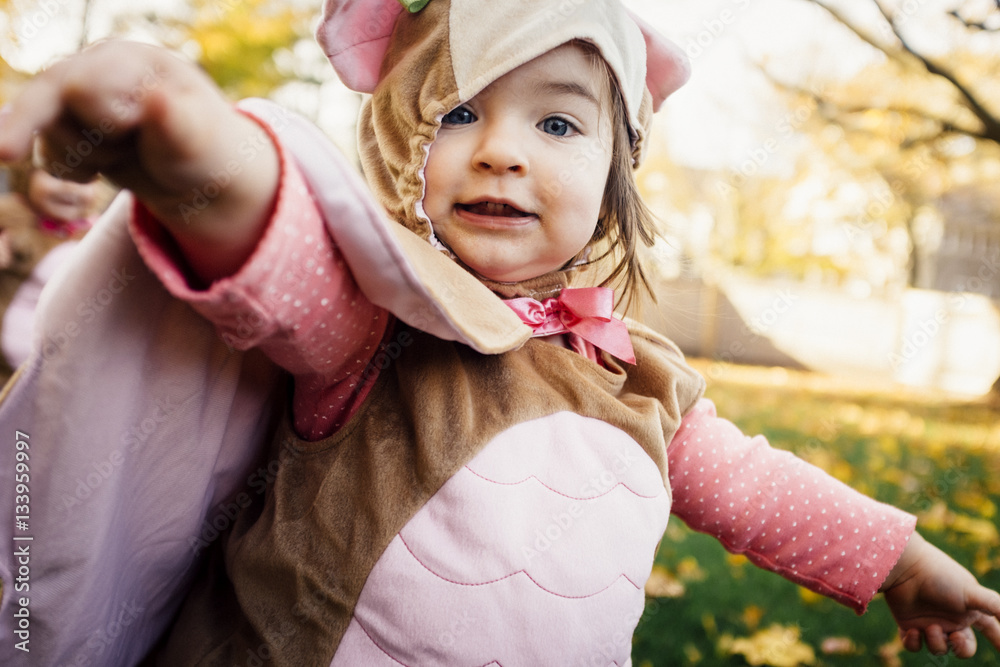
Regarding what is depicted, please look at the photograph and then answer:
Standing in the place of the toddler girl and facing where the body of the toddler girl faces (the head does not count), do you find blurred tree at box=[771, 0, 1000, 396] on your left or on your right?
on your left

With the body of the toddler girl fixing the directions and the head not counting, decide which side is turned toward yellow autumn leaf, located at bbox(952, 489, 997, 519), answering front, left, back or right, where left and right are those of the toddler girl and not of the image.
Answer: left

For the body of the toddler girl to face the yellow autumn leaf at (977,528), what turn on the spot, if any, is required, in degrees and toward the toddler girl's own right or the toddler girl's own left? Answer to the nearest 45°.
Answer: approximately 90° to the toddler girl's own left

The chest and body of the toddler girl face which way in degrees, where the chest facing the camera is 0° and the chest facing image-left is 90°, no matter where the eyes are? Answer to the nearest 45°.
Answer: approximately 315°

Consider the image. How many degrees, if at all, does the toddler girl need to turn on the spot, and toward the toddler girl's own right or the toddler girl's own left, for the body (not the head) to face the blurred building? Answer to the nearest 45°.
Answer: approximately 90° to the toddler girl's own left
